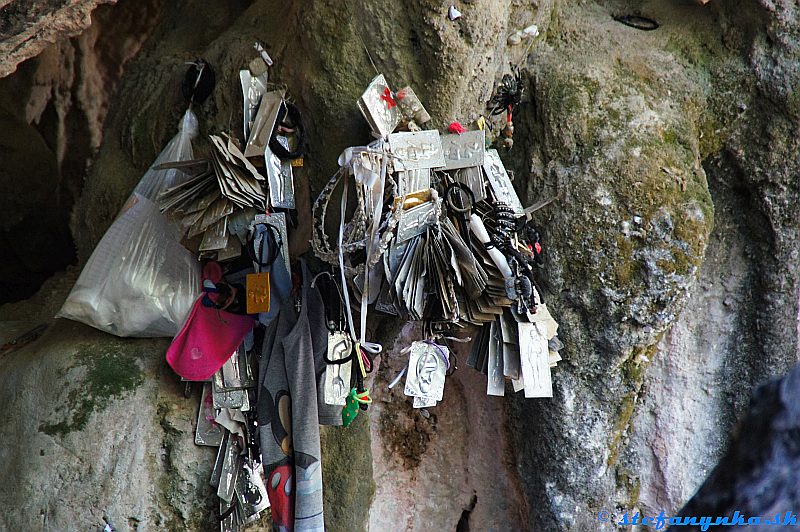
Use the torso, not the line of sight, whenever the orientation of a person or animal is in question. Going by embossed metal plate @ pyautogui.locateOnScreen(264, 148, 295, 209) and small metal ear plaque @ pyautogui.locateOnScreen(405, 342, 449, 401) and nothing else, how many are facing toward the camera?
2

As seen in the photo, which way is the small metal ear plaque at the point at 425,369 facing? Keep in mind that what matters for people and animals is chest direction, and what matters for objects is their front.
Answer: toward the camera

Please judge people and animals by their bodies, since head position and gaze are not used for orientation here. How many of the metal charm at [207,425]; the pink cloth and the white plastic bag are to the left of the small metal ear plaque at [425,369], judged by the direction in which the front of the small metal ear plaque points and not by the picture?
0

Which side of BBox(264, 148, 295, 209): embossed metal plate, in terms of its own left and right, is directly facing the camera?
front

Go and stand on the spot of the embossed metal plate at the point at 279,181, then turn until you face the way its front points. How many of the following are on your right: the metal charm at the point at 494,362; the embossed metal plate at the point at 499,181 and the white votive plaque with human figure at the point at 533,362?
0

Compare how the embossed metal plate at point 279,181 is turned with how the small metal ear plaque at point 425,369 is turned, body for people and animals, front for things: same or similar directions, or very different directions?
same or similar directions
